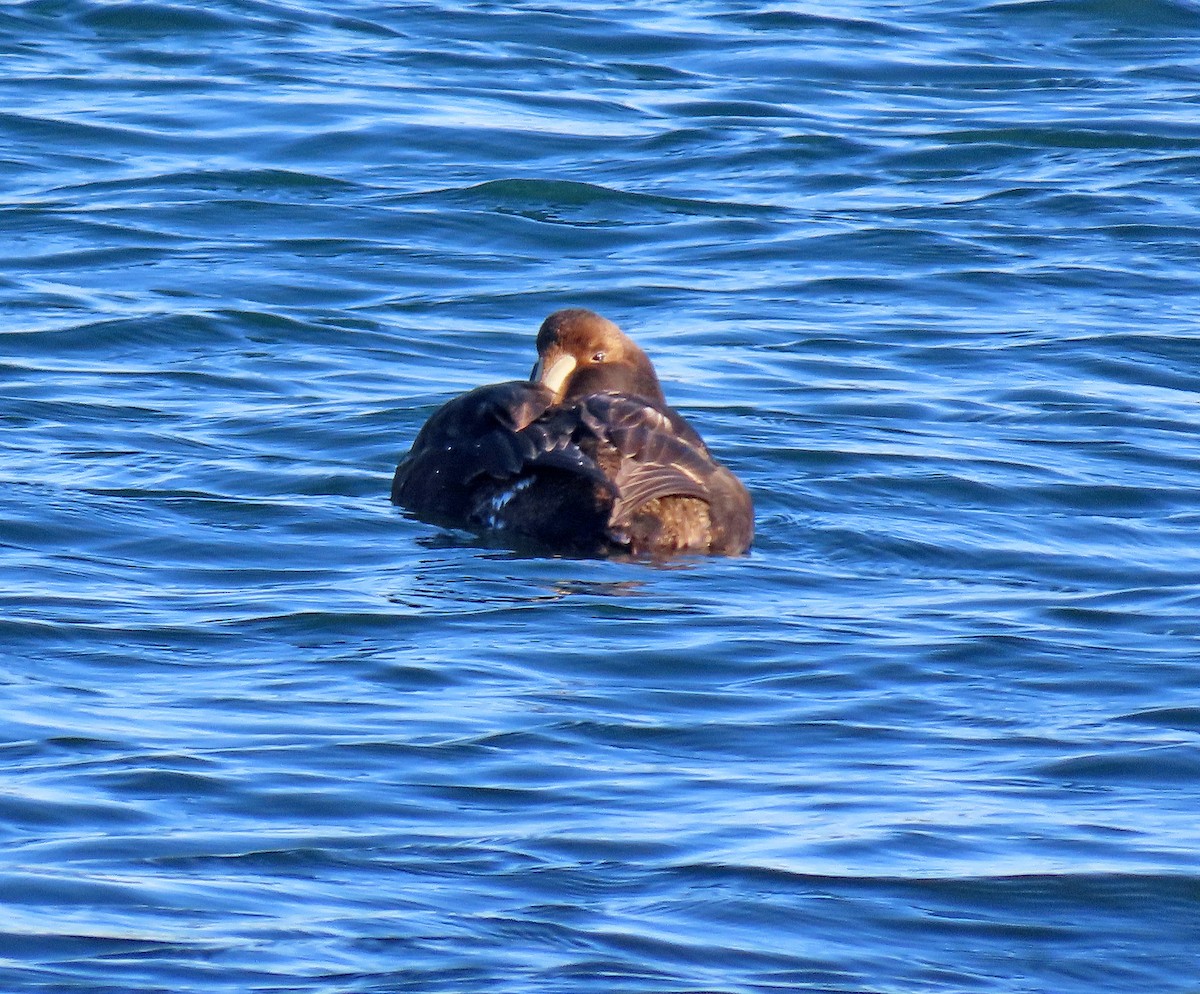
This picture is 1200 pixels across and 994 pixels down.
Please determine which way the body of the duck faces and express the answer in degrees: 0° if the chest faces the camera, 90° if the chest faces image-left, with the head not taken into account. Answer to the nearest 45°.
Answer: approximately 180°
